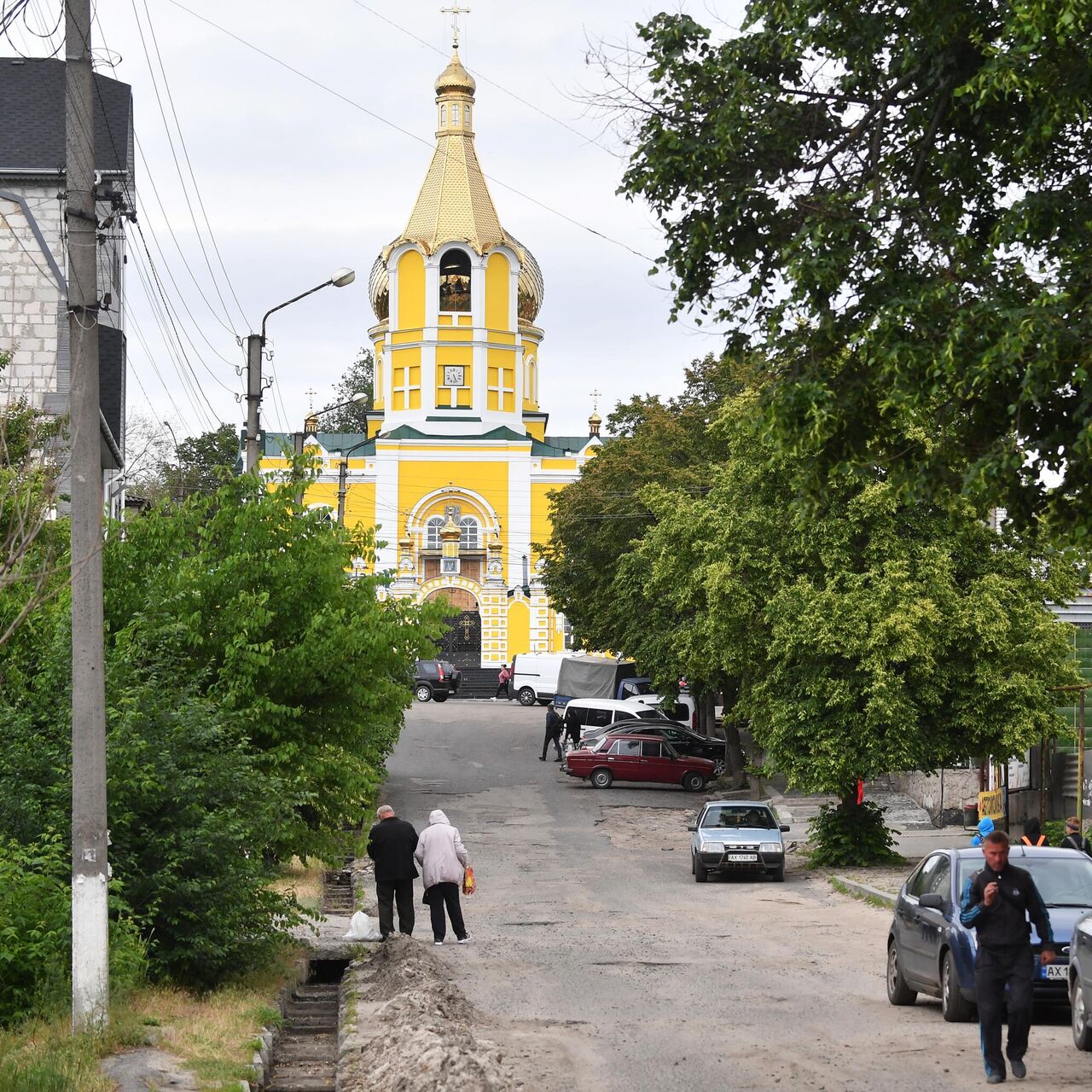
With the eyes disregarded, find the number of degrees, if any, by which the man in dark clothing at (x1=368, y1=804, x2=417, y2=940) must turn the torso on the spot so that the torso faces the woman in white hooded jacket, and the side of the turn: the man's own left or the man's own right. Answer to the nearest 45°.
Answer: approximately 45° to the man's own right

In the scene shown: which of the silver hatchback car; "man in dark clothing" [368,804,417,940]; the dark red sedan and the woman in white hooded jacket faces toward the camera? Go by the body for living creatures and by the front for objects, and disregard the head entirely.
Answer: the silver hatchback car

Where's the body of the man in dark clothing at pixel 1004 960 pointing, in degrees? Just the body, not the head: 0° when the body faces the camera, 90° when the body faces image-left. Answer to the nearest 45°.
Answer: approximately 0°

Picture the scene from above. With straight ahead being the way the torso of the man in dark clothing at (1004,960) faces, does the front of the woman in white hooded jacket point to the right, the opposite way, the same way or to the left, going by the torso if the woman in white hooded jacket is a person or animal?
the opposite way

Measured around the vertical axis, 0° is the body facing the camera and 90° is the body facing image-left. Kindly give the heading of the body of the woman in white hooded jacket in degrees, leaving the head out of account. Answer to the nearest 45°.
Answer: approximately 180°

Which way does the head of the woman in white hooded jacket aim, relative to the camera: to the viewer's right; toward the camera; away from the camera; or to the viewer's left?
away from the camera

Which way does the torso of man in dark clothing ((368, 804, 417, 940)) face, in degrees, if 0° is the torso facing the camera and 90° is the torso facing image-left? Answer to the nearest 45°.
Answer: approximately 180°
